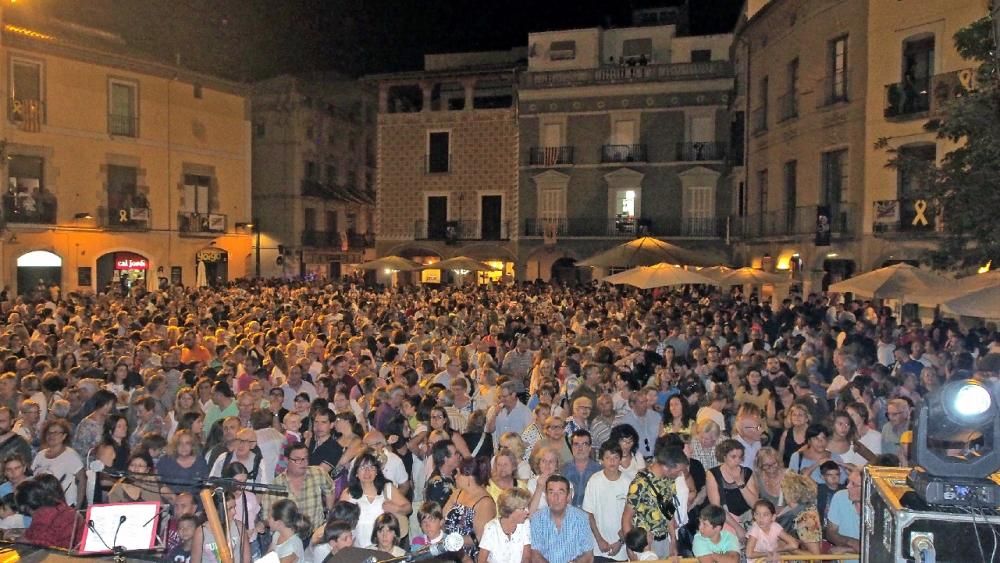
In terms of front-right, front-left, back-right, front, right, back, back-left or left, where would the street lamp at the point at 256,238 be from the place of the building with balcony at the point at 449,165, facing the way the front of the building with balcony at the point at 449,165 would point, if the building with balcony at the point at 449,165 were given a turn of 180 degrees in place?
left

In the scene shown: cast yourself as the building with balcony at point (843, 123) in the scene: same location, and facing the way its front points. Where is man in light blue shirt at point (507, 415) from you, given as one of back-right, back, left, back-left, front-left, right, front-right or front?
front-left

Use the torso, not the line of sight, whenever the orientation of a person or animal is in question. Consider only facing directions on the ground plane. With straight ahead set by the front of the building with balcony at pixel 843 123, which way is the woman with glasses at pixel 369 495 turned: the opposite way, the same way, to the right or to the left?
to the left

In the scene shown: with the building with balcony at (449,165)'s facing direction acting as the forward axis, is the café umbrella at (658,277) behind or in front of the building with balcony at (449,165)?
in front

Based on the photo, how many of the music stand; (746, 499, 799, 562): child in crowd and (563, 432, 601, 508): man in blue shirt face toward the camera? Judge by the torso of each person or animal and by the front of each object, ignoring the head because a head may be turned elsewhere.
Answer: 3

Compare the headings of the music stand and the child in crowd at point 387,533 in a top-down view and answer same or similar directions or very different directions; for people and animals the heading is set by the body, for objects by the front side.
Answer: same or similar directions

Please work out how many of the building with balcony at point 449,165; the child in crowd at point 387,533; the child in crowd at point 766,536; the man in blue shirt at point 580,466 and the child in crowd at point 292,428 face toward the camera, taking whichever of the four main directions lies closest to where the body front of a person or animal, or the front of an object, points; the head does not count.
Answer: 5

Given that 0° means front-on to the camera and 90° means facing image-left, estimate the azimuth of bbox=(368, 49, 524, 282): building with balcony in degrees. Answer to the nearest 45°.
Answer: approximately 0°

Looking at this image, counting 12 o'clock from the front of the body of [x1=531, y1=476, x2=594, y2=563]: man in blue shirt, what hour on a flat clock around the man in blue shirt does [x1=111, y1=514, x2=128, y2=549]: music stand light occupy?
The music stand light is roughly at 2 o'clock from the man in blue shirt.

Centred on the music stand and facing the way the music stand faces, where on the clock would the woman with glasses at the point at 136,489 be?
The woman with glasses is roughly at 6 o'clock from the music stand.

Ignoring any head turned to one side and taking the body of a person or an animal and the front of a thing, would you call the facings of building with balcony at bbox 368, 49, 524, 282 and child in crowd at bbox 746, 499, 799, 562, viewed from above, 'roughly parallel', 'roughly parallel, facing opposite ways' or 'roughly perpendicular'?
roughly parallel

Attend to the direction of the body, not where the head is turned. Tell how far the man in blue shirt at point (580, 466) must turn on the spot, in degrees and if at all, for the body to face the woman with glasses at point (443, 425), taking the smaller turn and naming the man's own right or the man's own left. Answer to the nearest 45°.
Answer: approximately 135° to the man's own right

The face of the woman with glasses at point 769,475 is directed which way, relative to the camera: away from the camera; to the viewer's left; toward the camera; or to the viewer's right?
toward the camera

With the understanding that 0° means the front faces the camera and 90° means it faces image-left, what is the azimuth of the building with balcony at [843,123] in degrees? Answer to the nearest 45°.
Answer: approximately 45°

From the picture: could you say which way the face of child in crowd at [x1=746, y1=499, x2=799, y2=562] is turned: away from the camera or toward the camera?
toward the camera

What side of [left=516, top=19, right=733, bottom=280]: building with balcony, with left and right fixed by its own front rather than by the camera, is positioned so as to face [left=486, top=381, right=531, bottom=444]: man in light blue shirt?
front

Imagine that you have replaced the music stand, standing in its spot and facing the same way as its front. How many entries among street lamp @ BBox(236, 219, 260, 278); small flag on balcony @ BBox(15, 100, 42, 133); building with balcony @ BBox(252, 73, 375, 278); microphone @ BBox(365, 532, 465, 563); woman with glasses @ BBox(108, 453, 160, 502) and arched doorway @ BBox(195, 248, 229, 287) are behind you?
5
